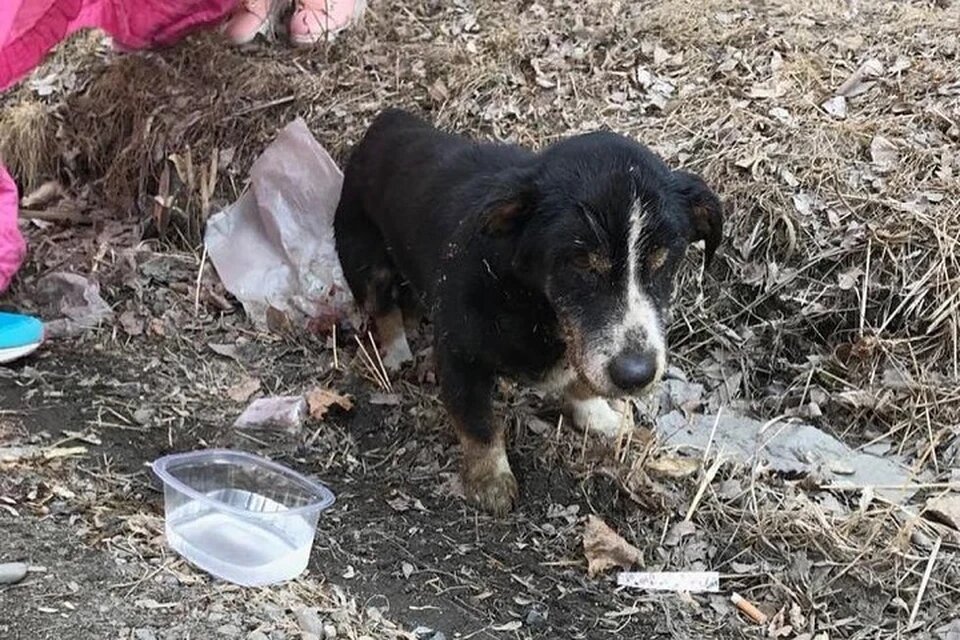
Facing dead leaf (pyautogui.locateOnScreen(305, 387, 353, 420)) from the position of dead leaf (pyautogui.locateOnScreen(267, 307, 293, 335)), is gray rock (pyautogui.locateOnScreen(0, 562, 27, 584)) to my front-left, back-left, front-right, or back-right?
front-right

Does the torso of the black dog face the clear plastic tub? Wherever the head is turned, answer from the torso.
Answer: no

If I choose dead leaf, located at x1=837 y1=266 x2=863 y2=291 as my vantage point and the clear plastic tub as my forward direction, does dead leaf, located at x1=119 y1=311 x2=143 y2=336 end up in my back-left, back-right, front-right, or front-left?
front-right

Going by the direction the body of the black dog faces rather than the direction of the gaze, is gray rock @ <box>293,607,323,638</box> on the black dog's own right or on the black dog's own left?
on the black dog's own right

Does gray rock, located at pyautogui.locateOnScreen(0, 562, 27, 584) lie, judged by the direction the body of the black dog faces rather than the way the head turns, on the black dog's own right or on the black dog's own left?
on the black dog's own right

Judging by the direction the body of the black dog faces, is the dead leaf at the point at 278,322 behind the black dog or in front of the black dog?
behind

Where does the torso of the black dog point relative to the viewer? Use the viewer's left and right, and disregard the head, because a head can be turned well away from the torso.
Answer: facing the viewer and to the right of the viewer

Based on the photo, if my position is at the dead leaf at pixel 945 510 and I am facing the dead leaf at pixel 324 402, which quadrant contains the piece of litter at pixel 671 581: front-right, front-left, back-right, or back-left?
front-left

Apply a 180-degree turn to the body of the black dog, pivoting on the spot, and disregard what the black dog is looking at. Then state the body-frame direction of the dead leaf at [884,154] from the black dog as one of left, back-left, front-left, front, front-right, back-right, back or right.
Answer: right

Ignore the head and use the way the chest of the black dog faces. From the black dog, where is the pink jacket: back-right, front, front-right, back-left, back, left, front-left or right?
back

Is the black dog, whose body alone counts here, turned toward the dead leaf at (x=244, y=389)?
no

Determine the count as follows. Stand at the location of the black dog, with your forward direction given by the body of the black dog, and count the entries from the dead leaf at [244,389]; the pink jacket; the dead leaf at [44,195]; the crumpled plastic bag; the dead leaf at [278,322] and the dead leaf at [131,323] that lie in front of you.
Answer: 0
